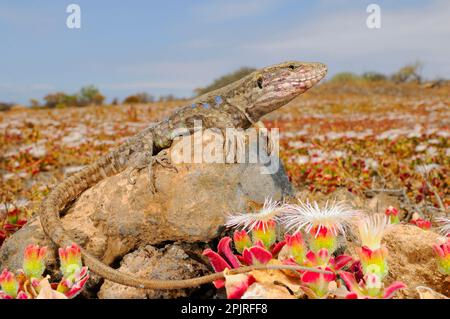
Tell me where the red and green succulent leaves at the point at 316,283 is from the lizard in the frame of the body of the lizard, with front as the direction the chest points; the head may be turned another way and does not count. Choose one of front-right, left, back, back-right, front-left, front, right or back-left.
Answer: right

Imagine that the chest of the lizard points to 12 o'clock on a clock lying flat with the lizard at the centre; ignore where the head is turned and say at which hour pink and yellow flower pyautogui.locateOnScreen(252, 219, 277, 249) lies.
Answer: The pink and yellow flower is roughly at 3 o'clock from the lizard.

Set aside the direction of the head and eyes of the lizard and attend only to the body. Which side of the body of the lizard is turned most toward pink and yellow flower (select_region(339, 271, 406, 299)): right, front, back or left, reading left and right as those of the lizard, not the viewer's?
front

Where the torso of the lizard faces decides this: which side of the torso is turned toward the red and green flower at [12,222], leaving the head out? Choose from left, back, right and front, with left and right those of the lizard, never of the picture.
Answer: back

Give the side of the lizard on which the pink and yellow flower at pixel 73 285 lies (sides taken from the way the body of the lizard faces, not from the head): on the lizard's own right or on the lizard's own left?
on the lizard's own right

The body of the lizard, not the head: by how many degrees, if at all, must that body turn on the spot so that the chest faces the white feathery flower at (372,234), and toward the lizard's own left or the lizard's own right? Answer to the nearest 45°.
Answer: approximately 90° to the lizard's own right

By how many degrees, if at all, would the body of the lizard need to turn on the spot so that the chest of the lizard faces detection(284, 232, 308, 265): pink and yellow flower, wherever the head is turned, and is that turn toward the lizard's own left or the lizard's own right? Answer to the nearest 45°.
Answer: approximately 90° to the lizard's own right

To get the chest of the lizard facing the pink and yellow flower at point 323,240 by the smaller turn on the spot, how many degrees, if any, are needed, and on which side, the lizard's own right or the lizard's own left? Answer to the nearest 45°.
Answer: approximately 90° to the lizard's own right

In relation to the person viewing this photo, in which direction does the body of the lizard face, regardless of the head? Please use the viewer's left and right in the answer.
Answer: facing to the right of the viewer
